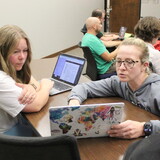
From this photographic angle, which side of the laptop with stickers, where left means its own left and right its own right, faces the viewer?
back

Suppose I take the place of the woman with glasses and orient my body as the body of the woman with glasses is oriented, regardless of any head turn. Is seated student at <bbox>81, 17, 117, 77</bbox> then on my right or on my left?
on my right

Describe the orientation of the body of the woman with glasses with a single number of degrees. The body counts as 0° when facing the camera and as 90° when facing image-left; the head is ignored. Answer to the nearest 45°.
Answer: approximately 45°

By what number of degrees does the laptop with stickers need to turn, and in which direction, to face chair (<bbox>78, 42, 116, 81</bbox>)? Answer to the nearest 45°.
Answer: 0° — it already faces it

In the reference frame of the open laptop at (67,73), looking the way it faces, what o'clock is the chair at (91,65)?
The chair is roughly at 5 o'clock from the open laptop.

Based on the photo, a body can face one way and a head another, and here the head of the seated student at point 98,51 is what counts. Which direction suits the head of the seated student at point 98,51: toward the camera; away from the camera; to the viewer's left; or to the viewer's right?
to the viewer's right

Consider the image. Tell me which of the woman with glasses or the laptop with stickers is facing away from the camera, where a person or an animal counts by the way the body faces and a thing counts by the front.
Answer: the laptop with stickers
